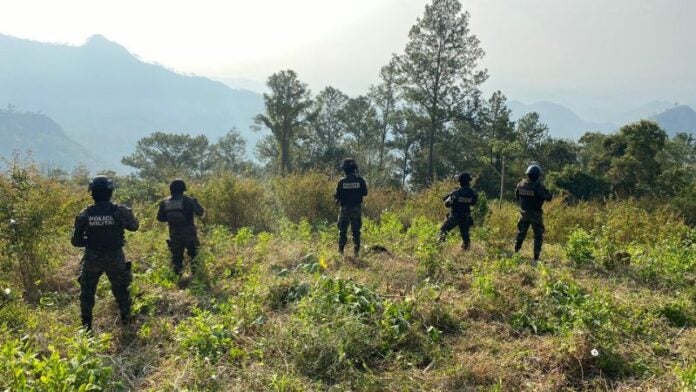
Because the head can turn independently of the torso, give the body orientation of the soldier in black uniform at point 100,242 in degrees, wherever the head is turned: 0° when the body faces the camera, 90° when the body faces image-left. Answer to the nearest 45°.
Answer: approximately 180°

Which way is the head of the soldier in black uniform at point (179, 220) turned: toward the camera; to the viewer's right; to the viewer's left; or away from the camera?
away from the camera

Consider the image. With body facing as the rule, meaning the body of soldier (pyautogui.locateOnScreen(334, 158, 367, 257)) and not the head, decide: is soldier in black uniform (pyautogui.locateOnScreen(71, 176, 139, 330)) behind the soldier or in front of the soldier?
behind

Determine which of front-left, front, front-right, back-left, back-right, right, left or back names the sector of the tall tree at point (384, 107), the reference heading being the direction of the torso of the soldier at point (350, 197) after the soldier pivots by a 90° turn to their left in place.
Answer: right

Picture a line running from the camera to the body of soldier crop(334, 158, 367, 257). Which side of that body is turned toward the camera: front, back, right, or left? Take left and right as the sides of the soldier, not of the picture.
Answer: back

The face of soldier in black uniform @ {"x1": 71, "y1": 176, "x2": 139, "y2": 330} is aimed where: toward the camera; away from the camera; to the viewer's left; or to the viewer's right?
away from the camera

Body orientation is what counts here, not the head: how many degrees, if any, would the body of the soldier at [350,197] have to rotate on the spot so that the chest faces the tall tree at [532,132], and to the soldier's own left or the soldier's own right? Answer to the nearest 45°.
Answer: approximately 45° to the soldier's own right

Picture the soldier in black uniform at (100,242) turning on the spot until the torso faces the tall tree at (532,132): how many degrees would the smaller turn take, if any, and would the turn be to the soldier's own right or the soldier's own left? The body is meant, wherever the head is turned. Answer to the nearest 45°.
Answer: approximately 45° to the soldier's own right

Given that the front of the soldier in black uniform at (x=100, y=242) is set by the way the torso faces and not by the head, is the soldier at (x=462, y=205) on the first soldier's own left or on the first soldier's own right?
on the first soldier's own right

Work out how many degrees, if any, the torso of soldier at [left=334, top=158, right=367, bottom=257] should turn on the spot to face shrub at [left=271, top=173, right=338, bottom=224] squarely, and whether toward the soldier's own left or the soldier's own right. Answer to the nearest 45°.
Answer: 0° — they already face it

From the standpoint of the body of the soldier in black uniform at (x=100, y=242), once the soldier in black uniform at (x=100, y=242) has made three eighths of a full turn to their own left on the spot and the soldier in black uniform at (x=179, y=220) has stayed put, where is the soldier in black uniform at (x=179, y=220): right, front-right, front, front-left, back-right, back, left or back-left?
back

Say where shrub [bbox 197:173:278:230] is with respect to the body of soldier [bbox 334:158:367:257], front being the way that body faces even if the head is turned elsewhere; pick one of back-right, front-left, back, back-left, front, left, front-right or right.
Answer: front-left

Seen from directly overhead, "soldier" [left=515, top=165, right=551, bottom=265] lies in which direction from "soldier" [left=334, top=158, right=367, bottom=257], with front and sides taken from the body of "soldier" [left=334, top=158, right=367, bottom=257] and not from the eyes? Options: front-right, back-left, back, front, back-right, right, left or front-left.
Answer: right

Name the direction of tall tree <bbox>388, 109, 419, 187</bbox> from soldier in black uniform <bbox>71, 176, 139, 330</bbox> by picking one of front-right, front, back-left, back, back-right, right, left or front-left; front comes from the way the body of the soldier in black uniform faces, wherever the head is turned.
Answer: front-right
